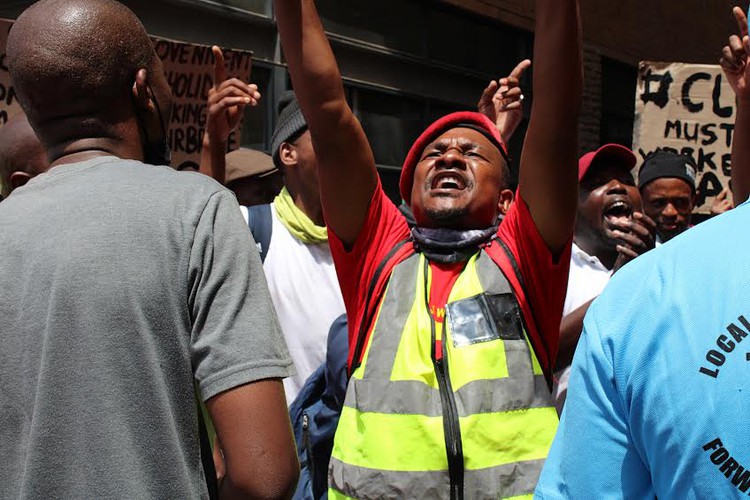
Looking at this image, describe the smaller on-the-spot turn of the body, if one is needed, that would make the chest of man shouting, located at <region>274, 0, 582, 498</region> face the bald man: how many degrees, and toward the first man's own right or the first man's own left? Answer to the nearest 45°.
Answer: approximately 45° to the first man's own right

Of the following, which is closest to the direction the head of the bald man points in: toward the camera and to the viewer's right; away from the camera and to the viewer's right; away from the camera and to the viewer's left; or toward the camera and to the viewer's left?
away from the camera and to the viewer's right

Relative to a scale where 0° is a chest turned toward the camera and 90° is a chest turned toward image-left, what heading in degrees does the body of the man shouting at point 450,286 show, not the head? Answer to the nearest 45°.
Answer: approximately 0°
